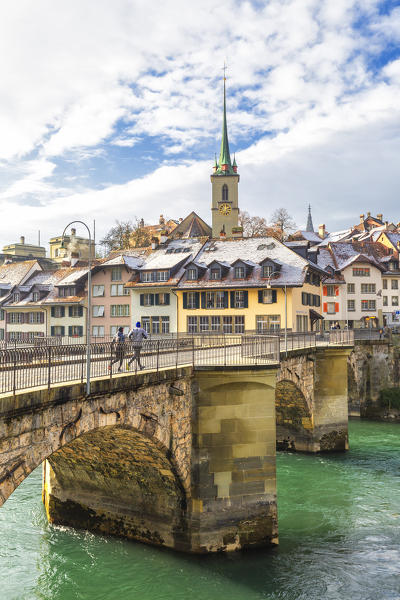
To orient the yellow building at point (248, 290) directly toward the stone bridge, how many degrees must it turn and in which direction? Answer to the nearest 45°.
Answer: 0° — it already faces it

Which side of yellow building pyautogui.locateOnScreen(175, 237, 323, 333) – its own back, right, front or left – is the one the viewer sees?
front

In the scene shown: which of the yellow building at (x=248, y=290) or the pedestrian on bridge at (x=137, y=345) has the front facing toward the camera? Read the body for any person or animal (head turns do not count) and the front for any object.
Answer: the yellow building

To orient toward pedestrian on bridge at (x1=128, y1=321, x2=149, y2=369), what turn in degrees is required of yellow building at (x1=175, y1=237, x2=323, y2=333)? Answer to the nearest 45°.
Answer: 0° — it already faces them

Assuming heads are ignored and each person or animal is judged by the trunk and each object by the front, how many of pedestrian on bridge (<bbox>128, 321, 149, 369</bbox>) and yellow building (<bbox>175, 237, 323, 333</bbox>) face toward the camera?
1

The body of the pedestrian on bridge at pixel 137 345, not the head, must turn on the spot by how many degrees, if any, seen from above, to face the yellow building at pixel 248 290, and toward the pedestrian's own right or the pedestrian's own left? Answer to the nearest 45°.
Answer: approximately 45° to the pedestrian's own left

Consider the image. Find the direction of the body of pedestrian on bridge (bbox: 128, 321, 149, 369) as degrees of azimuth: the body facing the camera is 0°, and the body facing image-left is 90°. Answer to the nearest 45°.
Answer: approximately 225°
